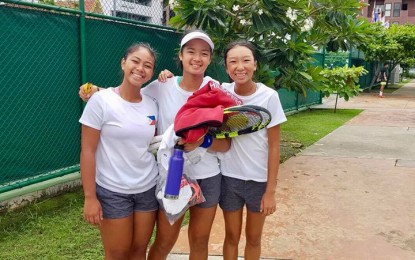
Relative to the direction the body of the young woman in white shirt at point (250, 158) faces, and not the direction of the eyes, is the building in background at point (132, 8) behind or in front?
behind

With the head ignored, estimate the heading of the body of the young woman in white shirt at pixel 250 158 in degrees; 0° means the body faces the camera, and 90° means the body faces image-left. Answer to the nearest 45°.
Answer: approximately 0°

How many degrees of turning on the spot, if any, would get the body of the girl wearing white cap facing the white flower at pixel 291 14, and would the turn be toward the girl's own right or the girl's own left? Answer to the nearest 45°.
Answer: approximately 135° to the girl's own left

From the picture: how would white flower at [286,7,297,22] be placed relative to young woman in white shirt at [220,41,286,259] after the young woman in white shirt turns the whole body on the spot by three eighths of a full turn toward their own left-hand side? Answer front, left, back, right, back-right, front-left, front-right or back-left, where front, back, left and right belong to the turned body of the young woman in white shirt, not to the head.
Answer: front-left

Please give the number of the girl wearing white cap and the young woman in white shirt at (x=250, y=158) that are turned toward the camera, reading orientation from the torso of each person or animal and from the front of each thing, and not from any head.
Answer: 2

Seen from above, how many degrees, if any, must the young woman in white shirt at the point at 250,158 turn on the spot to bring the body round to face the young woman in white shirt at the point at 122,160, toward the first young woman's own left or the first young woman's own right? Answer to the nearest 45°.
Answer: approximately 45° to the first young woman's own right

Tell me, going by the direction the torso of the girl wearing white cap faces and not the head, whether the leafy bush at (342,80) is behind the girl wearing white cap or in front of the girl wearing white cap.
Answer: behind
